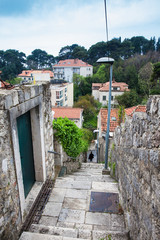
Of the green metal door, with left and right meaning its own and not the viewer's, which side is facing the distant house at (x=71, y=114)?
left

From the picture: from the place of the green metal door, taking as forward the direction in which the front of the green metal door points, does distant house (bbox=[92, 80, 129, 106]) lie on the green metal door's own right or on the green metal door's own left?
on the green metal door's own left

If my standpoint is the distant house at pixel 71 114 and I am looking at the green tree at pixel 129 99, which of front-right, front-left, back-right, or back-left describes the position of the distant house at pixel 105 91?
front-left

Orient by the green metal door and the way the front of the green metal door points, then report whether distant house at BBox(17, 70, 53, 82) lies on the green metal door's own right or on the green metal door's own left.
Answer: on the green metal door's own left

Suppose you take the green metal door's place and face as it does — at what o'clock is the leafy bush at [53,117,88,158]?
The leafy bush is roughly at 10 o'clock from the green metal door.

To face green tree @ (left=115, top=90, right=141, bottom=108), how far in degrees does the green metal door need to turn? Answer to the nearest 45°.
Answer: approximately 45° to its left

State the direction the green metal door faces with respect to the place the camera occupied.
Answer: facing to the right of the viewer

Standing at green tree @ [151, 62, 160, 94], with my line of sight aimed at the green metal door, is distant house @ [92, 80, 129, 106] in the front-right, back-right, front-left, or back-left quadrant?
back-right

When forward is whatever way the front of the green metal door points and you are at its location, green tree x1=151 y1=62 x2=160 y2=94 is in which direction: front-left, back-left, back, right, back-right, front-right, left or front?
front-left
